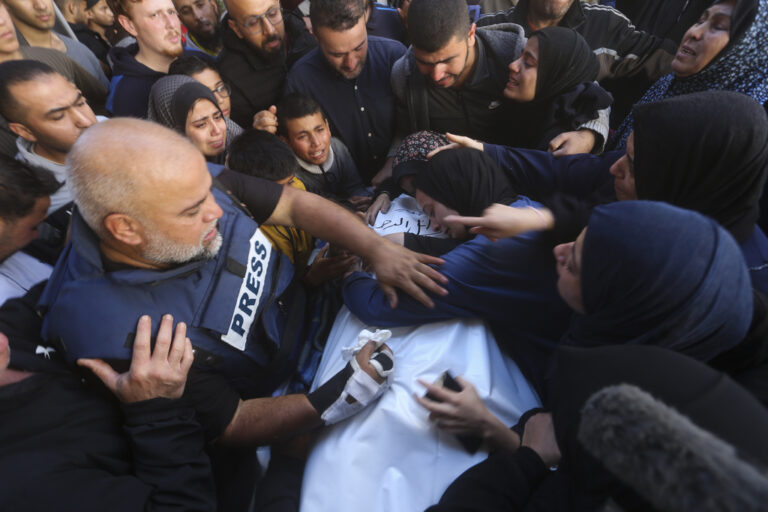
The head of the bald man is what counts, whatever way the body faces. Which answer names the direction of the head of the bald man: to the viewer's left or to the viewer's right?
to the viewer's right

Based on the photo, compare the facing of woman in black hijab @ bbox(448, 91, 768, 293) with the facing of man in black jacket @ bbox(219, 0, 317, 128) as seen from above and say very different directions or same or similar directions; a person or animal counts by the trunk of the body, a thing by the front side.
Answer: very different directions

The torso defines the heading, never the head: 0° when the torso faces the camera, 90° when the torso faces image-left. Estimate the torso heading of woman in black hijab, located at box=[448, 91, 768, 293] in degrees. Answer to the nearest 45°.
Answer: approximately 90°

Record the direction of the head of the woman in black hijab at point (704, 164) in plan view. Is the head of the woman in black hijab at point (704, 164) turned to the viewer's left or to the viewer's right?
to the viewer's left
